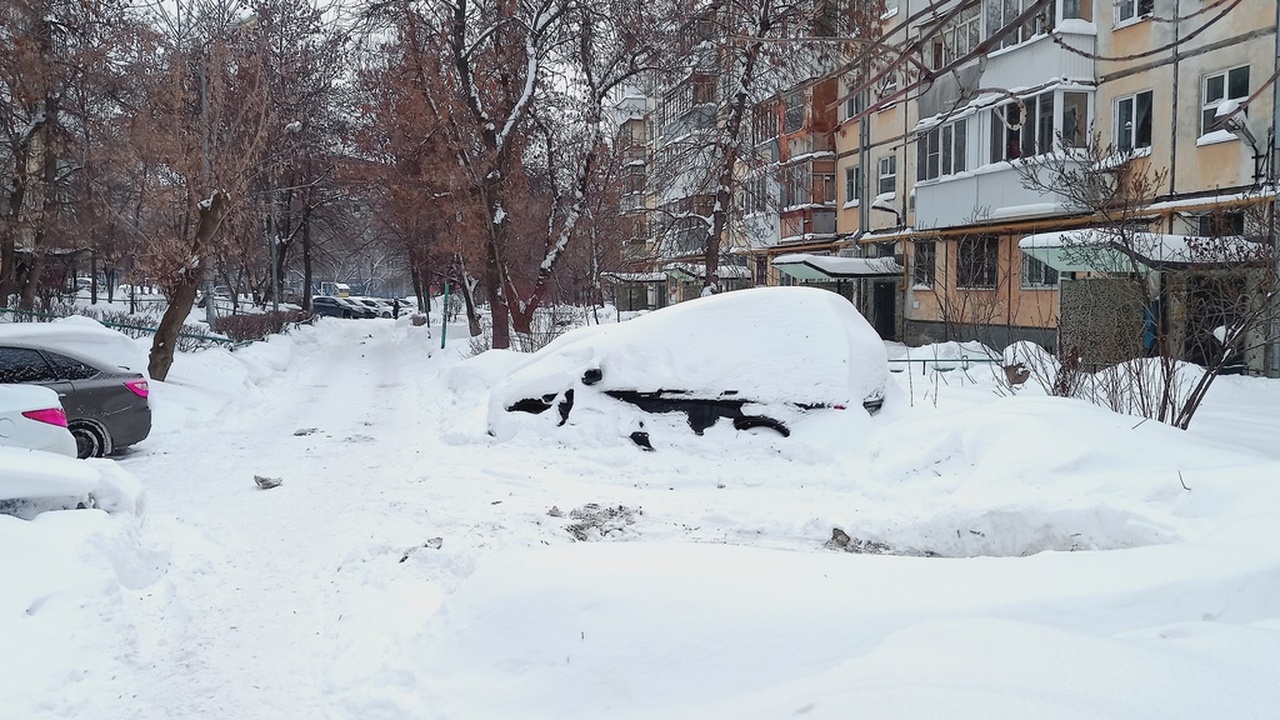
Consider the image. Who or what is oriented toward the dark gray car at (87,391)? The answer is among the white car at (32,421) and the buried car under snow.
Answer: the buried car under snow

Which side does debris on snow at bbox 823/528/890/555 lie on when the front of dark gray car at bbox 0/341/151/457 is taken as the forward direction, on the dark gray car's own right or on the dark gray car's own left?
on the dark gray car's own left

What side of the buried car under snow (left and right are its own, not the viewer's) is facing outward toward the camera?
left

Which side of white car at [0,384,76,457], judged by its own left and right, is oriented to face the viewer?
left

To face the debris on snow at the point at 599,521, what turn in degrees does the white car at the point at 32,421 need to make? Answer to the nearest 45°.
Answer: approximately 135° to its left

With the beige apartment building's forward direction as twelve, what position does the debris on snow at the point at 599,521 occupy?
The debris on snow is roughly at 11 o'clock from the beige apartment building.

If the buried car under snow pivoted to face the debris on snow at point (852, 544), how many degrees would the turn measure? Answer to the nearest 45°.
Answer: approximately 90° to its left

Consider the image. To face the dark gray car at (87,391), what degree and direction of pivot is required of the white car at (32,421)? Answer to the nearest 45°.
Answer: approximately 90° to its right

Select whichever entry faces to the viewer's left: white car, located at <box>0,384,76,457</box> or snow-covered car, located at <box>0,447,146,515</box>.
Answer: white car, located at <box>0,384,76,457</box>

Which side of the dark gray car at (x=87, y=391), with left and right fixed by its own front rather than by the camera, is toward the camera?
left

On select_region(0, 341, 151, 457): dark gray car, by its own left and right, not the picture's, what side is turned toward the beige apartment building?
back
